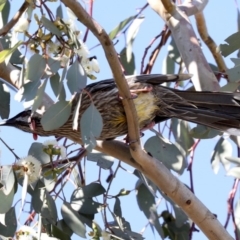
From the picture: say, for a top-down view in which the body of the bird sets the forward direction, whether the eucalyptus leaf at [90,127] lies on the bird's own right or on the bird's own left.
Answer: on the bird's own left

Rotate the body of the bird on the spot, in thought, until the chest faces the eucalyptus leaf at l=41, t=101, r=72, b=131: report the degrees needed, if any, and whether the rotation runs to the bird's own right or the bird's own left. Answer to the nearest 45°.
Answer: approximately 45° to the bird's own left

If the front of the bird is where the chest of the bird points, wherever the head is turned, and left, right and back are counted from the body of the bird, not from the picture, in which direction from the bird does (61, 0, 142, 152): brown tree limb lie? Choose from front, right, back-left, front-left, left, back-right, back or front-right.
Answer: left

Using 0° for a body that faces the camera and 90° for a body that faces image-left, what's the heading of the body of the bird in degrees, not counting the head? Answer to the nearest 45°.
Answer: approximately 90°
